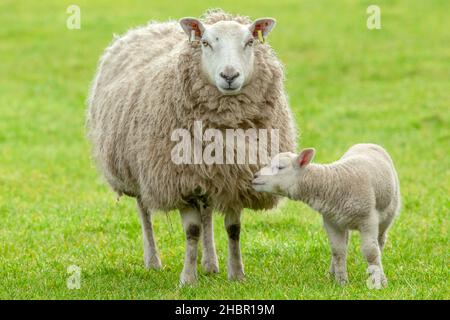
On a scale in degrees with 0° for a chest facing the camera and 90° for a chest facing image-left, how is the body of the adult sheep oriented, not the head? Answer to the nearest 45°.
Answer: approximately 315°

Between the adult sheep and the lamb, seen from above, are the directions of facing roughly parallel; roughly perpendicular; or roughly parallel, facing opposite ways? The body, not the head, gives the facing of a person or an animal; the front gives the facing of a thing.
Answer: roughly perpendicular

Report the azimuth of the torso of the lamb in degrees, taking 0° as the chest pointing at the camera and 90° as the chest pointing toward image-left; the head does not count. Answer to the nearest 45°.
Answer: approximately 45°

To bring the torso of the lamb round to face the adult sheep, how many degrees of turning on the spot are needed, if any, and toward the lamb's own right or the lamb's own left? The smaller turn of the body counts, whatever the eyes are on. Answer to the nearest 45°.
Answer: approximately 45° to the lamb's own right
